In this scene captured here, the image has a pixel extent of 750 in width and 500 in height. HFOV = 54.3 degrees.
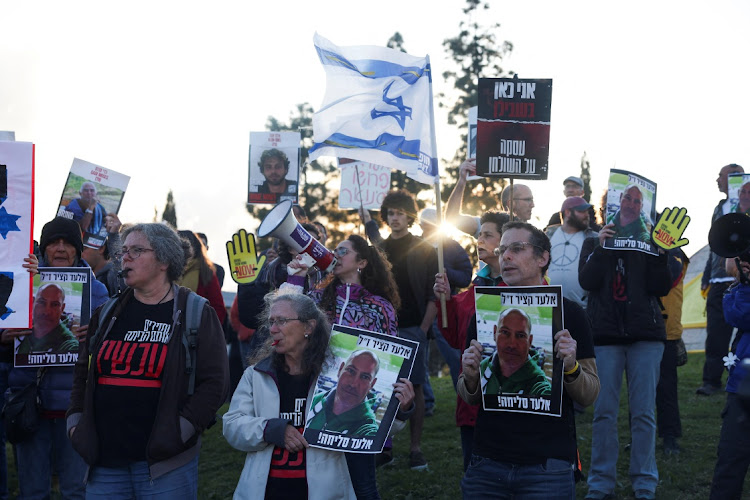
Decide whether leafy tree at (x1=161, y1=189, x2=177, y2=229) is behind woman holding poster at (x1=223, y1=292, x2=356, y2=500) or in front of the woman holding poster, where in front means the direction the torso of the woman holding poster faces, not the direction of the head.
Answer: behind

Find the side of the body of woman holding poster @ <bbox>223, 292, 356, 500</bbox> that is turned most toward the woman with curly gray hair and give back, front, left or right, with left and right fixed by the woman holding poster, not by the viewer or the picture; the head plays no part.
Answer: right

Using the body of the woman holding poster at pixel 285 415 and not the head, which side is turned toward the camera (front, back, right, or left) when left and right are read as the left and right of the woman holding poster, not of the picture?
front

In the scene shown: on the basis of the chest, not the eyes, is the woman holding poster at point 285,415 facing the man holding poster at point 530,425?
no

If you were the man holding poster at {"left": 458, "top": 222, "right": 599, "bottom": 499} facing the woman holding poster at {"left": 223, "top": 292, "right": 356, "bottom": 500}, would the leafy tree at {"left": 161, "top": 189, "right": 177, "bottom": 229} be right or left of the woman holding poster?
right
